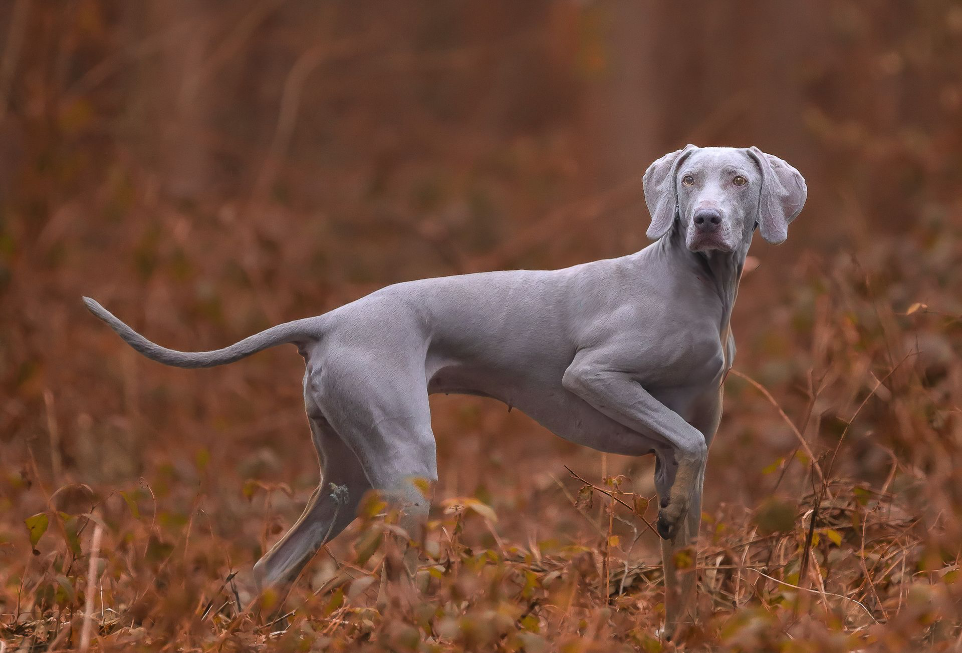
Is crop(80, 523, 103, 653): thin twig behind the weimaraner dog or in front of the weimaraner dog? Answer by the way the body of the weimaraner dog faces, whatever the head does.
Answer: behind

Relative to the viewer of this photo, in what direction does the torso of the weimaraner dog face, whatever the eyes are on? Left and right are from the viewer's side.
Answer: facing to the right of the viewer
